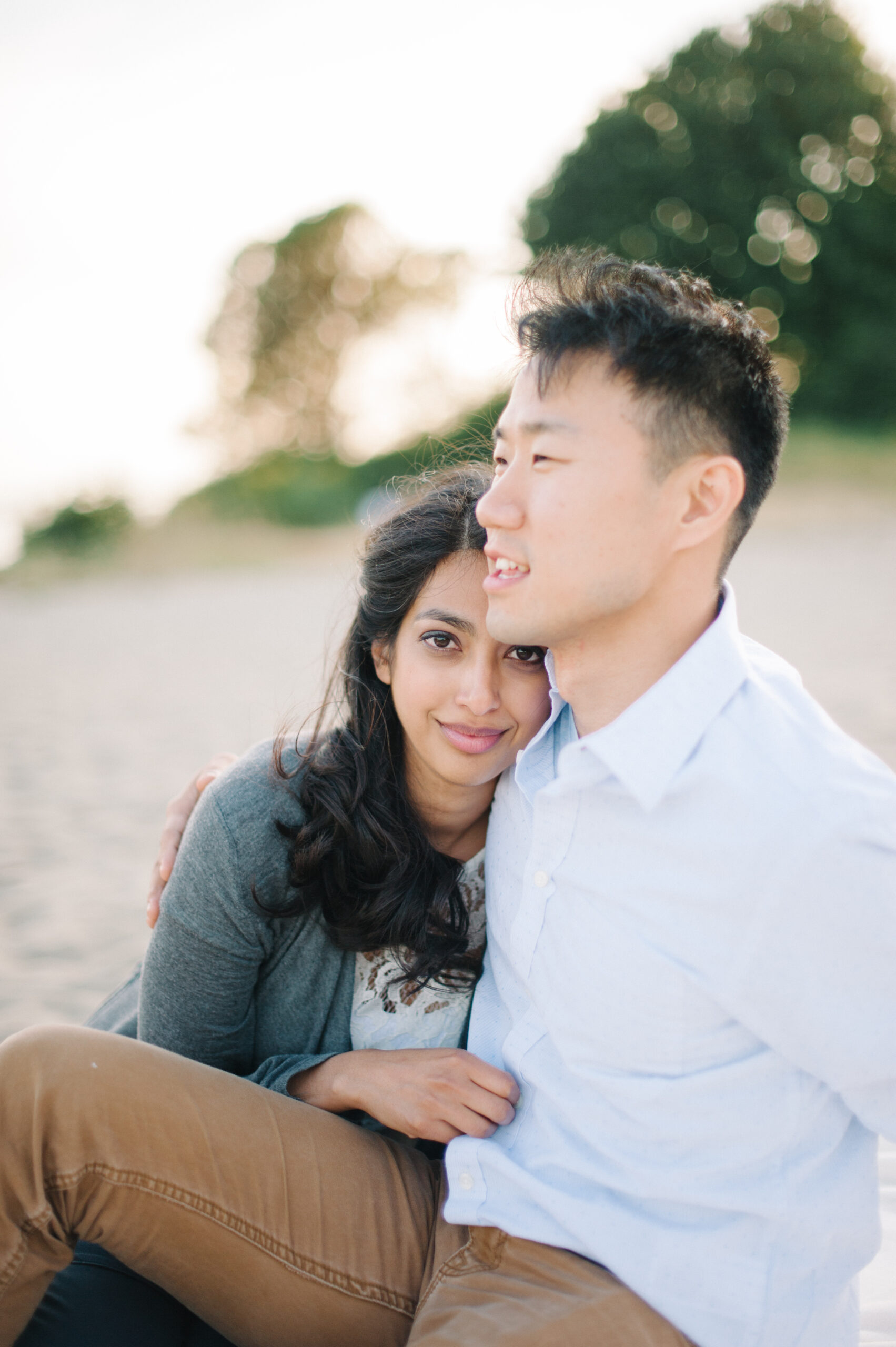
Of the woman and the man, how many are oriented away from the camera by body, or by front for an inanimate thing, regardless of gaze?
0

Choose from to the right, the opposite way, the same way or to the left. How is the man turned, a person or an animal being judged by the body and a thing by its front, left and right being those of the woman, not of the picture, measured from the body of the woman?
to the right

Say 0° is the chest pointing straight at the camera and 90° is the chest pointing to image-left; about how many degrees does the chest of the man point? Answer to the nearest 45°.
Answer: approximately 45°

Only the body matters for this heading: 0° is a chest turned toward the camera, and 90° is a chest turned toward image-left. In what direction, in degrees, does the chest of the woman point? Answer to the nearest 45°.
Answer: approximately 315°

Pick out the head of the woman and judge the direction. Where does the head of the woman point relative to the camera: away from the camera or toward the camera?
toward the camera

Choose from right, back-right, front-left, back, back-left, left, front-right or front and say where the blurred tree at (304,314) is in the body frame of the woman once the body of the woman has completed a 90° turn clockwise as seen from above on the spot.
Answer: back-right

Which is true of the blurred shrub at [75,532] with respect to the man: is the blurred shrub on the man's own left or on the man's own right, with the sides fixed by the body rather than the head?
on the man's own right

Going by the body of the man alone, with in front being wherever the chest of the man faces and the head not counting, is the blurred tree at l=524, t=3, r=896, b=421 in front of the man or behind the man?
behind

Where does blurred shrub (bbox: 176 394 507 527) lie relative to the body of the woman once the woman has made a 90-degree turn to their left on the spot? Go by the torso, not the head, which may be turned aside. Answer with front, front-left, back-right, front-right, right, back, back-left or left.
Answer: front-left

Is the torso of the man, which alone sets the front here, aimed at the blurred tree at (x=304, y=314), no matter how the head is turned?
no

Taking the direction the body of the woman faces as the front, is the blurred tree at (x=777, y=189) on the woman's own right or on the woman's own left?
on the woman's own left
